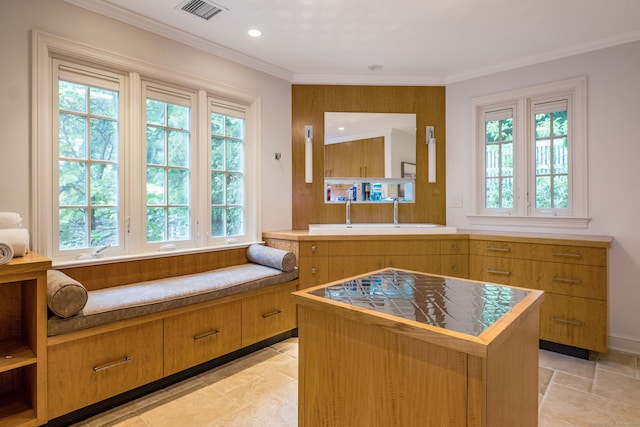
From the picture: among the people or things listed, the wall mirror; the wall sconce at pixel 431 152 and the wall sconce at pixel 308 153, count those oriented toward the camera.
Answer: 3

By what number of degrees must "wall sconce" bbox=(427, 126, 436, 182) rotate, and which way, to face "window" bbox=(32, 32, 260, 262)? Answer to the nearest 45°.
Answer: approximately 45° to its right

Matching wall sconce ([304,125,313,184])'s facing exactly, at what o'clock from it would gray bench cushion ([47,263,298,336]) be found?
The gray bench cushion is roughly at 1 o'clock from the wall sconce.

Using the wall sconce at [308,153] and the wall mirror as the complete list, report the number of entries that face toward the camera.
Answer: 2

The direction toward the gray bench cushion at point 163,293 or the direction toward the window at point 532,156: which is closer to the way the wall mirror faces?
the gray bench cushion

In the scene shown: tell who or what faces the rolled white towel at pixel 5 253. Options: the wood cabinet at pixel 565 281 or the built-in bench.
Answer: the wood cabinet

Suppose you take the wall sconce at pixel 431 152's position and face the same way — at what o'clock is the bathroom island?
The bathroom island is roughly at 12 o'clock from the wall sconce.

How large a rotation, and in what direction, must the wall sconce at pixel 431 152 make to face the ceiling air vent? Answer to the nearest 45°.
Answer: approximately 45° to its right

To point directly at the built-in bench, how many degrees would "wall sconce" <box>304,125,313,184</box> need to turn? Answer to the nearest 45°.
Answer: approximately 45° to its right

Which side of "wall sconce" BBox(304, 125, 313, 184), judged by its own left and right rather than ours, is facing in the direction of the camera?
front

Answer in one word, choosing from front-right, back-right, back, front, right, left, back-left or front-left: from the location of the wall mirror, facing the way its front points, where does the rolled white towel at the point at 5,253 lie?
front-right

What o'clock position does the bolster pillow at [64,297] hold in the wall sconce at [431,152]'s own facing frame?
The bolster pillow is roughly at 1 o'clock from the wall sconce.

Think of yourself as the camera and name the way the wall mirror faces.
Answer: facing the viewer

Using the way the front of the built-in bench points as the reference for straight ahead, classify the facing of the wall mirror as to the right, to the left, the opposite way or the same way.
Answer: to the right
